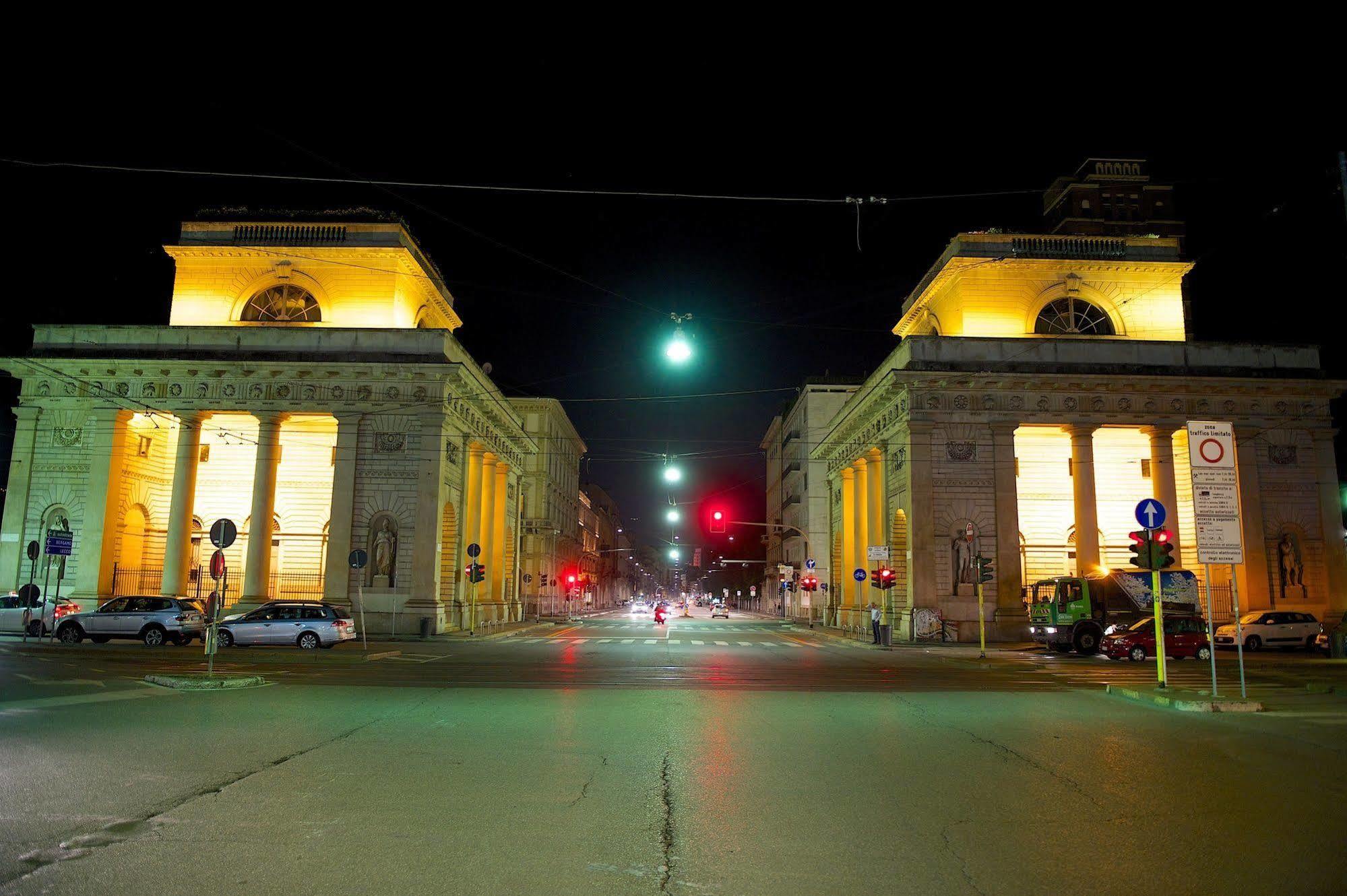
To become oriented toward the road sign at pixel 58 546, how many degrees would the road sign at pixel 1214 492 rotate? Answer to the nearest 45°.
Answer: approximately 90° to its right

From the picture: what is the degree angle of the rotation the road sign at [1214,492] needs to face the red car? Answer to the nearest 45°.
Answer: approximately 180°

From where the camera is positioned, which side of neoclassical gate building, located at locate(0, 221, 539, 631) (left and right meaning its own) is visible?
front

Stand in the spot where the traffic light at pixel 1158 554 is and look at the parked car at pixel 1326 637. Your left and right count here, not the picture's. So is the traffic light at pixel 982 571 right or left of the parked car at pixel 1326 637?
left

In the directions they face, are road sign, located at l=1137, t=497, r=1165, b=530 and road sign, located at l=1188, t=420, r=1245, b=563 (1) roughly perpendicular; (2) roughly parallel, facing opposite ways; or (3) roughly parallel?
roughly parallel

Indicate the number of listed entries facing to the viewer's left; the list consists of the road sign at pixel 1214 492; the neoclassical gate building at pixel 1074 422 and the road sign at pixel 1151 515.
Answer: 0

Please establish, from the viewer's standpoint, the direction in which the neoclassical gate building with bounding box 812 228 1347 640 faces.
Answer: facing the viewer

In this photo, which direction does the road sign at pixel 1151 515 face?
toward the camera

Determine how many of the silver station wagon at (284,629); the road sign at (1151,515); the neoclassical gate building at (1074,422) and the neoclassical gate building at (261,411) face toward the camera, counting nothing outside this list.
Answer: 3

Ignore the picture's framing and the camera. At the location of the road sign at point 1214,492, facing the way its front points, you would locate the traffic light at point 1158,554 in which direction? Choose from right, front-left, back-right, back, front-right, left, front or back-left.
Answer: back-right

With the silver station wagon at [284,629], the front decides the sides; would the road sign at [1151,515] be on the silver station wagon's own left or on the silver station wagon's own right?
on the silver station wagon's own left

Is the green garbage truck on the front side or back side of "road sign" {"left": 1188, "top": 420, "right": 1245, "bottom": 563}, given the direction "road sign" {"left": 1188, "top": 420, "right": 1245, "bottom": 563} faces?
on the back side
